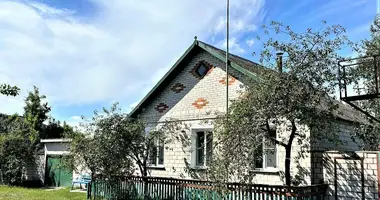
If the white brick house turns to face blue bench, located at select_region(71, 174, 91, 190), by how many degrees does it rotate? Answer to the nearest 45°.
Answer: approximately 90° to its right

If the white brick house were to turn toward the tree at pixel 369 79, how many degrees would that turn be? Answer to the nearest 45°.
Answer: approximately 135° to its left

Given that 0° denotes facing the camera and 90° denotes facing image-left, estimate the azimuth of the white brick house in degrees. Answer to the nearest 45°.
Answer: approximately 45°

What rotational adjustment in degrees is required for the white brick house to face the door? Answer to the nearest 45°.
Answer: approximately 90° to its right

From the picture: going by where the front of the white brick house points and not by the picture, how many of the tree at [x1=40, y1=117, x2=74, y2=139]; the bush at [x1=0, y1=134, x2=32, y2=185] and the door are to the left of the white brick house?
0

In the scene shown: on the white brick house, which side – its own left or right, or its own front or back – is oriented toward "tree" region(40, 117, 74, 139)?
right
